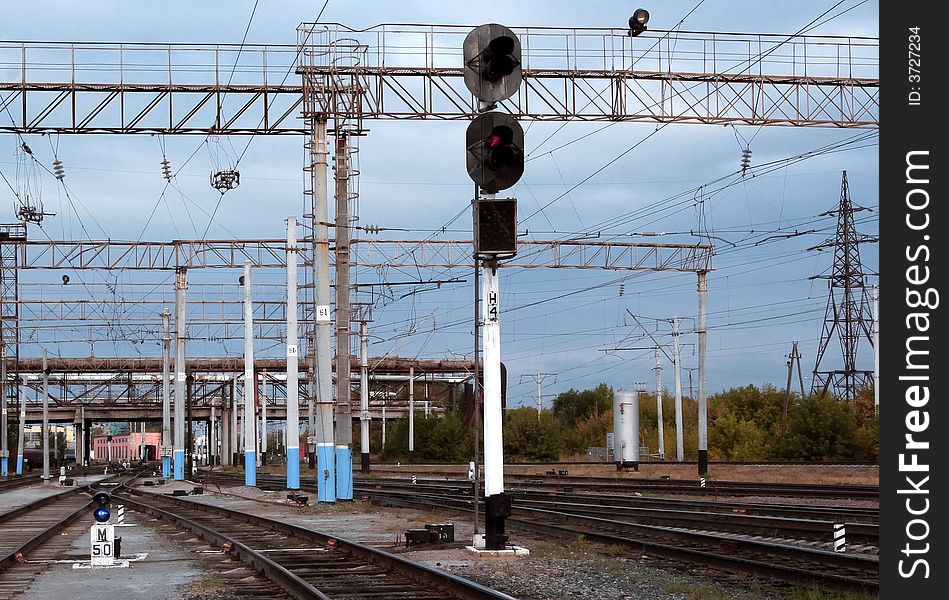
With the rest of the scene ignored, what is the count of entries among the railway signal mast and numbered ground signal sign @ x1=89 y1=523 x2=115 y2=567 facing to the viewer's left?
0

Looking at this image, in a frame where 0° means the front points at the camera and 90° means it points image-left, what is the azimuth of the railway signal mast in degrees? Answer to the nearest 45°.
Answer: approximately 315°

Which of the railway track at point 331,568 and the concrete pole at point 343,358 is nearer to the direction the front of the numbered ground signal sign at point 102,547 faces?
the railway track

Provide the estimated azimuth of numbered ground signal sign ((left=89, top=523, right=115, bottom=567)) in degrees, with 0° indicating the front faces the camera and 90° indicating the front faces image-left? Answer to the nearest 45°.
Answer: approximately 0°

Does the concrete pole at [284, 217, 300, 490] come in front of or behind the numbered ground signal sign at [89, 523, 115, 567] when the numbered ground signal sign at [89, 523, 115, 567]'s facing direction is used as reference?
behind

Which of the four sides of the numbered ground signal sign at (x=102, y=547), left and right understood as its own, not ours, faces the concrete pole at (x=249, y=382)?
back

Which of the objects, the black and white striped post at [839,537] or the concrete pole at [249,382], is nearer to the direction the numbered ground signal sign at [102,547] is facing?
the black and white striped post

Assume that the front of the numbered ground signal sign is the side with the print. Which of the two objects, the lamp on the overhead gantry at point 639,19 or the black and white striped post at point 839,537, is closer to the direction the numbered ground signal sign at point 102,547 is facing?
the black and white striped post
